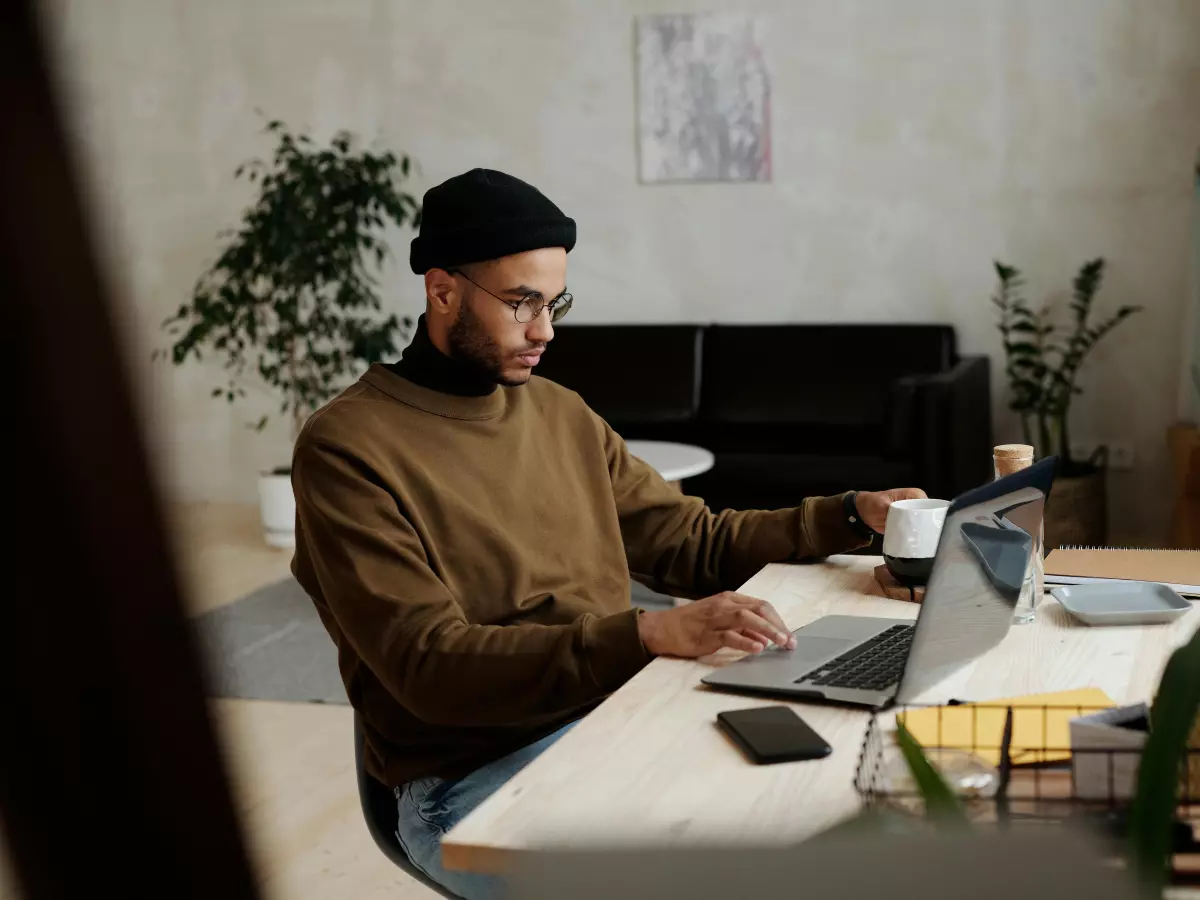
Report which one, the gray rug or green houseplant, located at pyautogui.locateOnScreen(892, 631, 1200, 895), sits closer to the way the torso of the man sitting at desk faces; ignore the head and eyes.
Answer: the green houseplant

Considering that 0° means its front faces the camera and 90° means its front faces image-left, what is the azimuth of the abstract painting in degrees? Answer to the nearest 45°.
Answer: approximately 0°

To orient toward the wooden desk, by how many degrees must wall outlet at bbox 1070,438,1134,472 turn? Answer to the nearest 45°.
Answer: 0° — it already faces it

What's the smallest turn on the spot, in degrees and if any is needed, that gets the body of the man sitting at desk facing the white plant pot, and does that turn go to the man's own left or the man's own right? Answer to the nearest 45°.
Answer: approximately 135° to the man's own left

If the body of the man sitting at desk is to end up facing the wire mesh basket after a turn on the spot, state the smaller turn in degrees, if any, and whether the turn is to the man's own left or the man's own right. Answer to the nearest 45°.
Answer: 0° — they already face it

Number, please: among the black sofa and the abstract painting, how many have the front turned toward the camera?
2

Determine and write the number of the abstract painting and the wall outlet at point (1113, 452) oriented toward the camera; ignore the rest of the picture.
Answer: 2

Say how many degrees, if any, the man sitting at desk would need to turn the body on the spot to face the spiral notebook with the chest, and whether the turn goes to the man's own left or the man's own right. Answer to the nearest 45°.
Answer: approximately 45° to the man's own left
